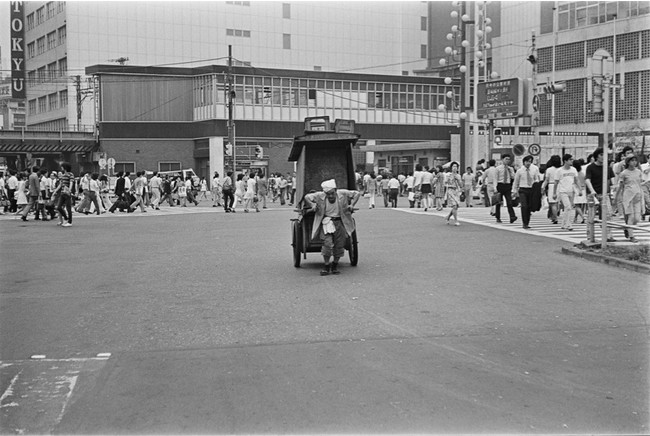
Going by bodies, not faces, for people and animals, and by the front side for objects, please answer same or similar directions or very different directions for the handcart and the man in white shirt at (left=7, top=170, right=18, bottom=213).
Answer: very different directions

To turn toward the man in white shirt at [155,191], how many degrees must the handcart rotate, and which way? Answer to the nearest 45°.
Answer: approximately 180°

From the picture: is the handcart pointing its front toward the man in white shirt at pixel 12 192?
no

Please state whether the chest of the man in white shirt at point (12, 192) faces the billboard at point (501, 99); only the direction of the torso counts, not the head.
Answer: no

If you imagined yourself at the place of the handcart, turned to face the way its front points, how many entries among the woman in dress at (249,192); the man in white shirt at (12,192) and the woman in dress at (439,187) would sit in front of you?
0

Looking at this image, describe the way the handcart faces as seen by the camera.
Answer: facing the viewer

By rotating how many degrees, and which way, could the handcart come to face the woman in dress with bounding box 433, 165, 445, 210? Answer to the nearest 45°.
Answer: approximately 180°

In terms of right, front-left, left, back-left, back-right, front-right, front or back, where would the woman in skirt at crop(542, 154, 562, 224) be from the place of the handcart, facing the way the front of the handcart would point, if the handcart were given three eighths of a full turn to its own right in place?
right

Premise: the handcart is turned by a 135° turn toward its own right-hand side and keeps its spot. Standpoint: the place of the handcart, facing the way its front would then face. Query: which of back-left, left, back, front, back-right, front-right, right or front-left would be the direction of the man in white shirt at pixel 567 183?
right

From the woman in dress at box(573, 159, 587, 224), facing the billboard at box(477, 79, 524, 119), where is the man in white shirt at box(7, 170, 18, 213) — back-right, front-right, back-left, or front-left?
front-left

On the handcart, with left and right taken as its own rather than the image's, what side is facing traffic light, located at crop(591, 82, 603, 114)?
left

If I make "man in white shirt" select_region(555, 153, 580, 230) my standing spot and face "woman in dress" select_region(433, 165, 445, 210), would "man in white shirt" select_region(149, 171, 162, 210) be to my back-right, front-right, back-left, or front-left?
front-left

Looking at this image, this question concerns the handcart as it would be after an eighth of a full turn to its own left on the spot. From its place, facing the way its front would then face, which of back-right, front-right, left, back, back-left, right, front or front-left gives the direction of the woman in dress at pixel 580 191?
left

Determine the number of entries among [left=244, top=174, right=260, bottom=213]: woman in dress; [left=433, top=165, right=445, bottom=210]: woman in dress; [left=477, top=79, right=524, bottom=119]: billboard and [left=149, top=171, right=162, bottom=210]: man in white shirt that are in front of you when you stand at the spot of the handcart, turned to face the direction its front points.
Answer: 0

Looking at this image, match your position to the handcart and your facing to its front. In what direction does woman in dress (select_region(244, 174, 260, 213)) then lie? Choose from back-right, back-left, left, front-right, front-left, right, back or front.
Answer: back

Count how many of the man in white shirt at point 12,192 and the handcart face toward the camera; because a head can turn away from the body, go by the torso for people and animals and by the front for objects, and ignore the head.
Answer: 1

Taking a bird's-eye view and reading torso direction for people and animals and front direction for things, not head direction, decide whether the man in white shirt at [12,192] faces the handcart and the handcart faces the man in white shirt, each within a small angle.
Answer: no
